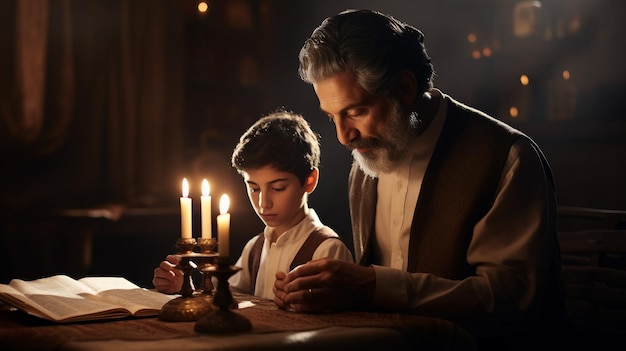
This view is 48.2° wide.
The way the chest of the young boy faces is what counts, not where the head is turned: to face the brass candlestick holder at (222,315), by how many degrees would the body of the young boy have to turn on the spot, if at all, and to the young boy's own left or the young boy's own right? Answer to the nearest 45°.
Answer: approximately 45° to the young boy's own left

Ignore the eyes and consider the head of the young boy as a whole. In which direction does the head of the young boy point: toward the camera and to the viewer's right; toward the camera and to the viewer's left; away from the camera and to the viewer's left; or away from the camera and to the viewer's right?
toward the camera and to the viewer's left

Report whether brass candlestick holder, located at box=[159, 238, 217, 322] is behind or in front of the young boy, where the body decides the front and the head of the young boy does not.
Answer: in front

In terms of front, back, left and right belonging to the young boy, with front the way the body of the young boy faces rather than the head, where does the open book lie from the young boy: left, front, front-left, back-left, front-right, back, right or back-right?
front

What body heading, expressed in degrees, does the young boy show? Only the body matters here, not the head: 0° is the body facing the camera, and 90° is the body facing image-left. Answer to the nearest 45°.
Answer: approximately 45°
